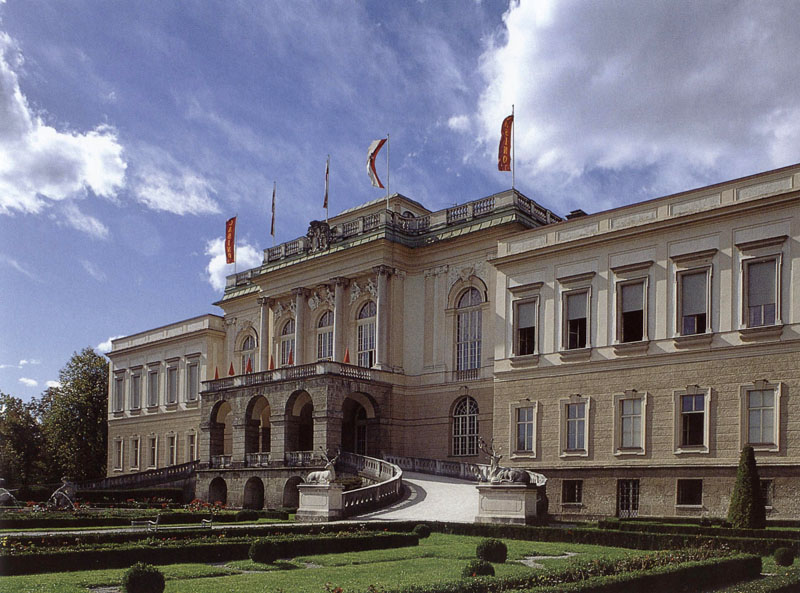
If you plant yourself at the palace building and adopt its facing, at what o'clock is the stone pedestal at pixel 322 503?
The stone pedestal is roughly at 1 o'clock from the palace building.

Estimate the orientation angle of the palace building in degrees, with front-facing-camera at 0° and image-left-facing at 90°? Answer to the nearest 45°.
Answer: approximately 45°
